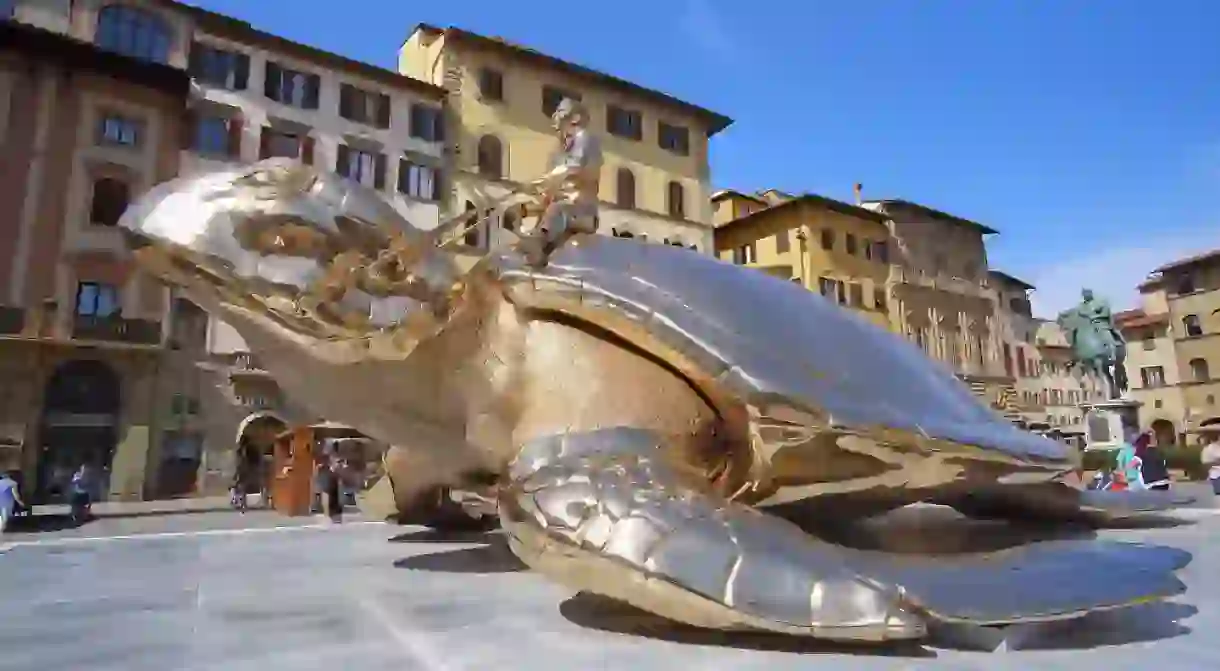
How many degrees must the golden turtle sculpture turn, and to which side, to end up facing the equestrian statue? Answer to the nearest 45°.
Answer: approximately 180°

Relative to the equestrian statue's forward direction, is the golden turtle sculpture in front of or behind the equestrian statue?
in front

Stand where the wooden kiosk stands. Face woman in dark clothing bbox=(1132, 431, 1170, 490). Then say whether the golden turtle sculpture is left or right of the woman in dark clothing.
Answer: right

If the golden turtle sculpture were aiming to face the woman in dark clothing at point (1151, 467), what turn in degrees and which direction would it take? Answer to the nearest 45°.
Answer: approximately 180°

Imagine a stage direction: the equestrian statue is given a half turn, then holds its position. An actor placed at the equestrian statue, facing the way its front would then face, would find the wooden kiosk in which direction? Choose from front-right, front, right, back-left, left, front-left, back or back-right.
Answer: back

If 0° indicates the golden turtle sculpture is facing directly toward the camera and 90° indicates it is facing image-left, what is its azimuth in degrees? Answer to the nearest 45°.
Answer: approximately 45°

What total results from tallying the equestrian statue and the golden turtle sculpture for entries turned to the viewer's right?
0

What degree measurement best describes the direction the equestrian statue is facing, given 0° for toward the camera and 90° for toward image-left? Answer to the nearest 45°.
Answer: approximately 45°

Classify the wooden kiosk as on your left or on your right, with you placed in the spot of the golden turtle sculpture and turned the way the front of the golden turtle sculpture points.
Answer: on your right

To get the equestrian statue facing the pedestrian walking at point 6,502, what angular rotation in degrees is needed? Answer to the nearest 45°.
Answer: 0° — it already faces them

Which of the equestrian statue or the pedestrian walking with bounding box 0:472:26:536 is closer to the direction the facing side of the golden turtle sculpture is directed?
the pedestrian walking
